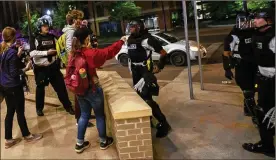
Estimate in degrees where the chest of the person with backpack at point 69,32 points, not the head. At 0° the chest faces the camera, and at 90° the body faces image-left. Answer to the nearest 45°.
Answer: approximately 270°

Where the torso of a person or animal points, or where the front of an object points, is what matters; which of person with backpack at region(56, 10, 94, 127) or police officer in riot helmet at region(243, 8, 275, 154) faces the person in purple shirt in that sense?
the police officer in riot helmet

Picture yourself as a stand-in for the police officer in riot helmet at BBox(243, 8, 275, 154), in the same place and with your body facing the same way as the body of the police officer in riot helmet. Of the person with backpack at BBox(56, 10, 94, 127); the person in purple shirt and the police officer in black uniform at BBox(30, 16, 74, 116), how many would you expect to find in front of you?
3

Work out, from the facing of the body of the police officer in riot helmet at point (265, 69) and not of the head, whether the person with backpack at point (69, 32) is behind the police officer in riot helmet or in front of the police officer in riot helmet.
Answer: in front

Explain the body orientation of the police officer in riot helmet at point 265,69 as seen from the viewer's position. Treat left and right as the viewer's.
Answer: facing to the left of the viewer

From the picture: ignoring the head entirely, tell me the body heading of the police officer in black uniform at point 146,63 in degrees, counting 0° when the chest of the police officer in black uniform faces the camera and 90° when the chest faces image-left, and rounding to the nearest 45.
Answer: approximately 45°

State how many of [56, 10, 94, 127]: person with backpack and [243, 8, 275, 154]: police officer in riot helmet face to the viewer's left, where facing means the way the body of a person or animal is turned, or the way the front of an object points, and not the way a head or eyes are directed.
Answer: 1

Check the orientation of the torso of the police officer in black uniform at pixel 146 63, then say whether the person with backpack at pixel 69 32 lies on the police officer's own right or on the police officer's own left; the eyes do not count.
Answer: on the police officer's own right

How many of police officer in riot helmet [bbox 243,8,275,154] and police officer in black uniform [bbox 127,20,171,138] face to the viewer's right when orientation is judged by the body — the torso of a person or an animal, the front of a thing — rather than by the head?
0

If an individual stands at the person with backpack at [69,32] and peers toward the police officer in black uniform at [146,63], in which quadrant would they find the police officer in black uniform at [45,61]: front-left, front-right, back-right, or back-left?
back-left

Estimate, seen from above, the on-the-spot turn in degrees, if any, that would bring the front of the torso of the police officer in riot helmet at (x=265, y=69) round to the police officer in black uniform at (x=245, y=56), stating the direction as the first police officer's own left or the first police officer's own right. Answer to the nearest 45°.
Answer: approximately 90° to the first police officer's own right

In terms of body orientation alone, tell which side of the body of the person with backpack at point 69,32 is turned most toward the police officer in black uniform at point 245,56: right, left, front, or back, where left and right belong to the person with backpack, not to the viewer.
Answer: front

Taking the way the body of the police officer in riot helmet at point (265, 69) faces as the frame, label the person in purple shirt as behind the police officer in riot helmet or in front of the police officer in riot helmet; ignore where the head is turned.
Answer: in front

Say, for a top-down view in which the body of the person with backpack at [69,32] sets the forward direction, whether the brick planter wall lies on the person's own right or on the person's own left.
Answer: on the person's own right

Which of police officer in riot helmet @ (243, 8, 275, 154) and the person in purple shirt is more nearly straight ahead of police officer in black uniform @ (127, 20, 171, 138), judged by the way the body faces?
the person in purple shirt
